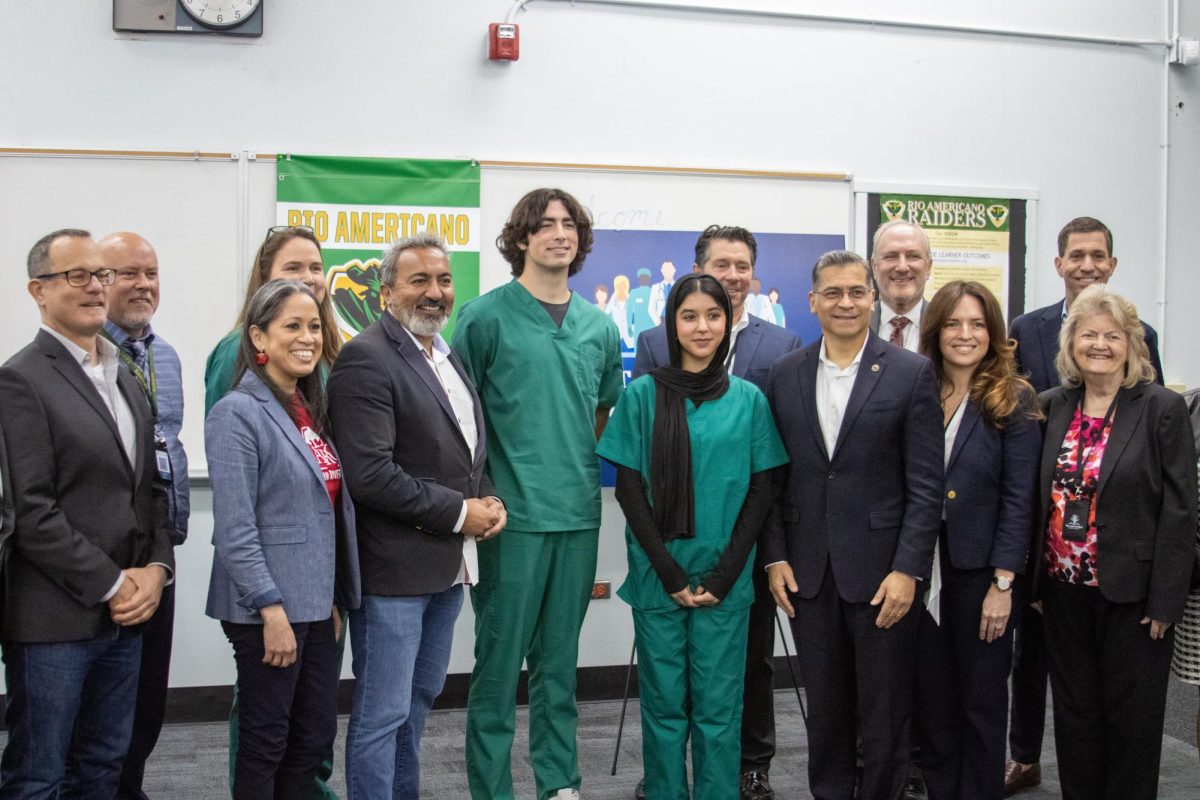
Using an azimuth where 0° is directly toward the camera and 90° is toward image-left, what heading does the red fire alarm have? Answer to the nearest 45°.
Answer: approximately 0°

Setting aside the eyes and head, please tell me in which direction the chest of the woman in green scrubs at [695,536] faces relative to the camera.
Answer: toward the camera

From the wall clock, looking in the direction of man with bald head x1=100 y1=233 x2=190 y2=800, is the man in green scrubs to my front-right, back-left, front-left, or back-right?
front-left

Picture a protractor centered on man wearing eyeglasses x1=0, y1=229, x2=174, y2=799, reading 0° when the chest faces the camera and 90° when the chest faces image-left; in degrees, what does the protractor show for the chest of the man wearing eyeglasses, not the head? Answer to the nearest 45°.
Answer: approximately 315°

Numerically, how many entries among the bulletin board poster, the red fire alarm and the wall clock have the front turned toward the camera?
3

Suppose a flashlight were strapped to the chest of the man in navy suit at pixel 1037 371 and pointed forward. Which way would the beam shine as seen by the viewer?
toward the camera

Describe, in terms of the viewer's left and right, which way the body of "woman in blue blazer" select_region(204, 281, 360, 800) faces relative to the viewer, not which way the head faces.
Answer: facing the viewer and to the right of the viewer

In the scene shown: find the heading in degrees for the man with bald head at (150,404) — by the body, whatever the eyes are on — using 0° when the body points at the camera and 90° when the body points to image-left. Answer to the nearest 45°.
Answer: approximately 315°

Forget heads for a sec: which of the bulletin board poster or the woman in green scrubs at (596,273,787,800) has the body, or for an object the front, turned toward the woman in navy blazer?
the bulletin board poster

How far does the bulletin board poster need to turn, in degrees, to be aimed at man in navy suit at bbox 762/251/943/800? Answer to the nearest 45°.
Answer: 0° — it already faces them

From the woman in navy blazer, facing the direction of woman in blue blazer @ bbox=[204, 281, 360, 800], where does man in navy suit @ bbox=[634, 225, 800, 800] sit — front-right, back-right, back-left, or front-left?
front-right

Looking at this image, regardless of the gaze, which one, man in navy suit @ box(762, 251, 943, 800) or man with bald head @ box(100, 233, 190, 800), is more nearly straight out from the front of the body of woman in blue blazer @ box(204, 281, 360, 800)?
the man in navy suit

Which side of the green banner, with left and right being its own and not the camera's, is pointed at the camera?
front

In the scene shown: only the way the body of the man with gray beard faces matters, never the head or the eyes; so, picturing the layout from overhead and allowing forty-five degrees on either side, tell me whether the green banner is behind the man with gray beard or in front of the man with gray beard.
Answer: behind
